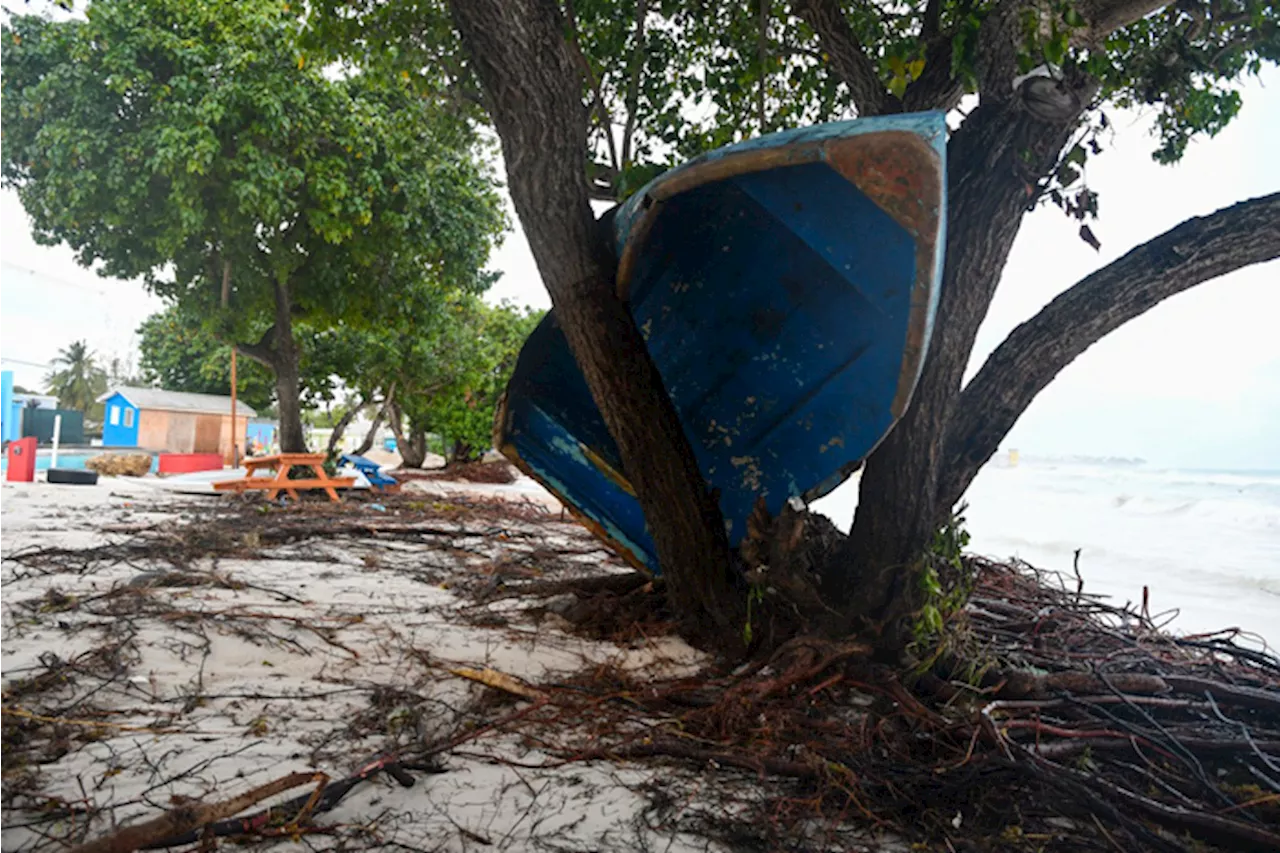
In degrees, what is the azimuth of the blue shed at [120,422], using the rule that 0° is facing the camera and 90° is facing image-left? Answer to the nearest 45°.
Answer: approximately 0°

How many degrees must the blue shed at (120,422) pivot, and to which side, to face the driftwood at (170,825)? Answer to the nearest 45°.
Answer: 0° — it already faces it

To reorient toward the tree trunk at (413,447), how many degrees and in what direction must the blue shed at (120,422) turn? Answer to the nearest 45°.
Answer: approximately 45° to its left

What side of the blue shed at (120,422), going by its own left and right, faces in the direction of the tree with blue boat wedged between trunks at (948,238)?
left

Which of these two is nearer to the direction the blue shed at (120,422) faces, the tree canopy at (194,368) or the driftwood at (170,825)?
the driftwood

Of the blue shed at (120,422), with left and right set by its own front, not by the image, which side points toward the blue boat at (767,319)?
front

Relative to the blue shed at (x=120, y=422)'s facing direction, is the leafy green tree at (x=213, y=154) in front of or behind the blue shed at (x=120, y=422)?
in front

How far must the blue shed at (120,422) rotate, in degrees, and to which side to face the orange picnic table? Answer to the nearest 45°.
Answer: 0° — it already faces it

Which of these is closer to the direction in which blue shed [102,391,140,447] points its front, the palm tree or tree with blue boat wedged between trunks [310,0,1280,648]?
the tree with blue boat wedged between trunks

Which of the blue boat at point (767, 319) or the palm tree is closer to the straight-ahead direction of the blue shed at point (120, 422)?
the blue boat
